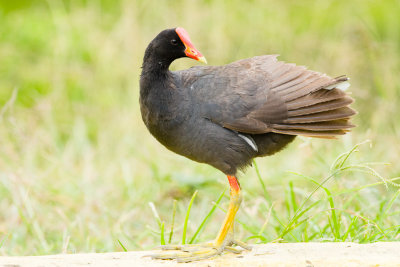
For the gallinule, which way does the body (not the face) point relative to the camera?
to the viewer's left
